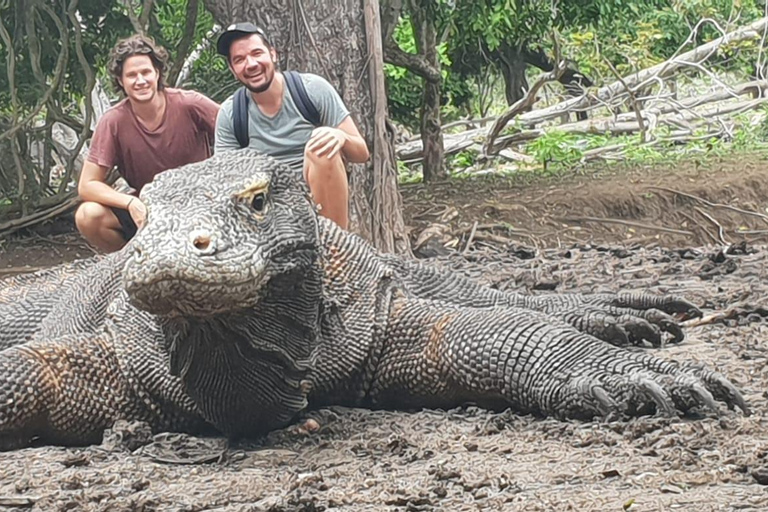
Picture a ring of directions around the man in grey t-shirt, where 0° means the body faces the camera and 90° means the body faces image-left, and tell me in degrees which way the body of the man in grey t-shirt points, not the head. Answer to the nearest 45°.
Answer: approximately 0°

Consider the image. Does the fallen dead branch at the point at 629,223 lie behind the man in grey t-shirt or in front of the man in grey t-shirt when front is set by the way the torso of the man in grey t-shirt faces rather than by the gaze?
behind

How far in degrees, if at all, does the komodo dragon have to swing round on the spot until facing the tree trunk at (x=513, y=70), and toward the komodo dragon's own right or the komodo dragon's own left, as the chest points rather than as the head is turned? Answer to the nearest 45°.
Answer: approximately 180°

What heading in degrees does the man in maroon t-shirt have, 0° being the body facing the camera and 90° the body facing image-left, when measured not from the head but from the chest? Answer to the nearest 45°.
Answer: approximately 0°

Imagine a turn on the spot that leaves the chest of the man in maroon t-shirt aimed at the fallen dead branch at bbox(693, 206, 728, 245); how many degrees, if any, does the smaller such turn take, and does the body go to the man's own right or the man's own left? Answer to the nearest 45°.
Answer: approximately 135° to the man's own left

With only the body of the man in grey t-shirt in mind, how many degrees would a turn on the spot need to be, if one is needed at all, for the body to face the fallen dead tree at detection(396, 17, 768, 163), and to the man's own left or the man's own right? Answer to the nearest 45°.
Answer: approximately 135° to the man's own left

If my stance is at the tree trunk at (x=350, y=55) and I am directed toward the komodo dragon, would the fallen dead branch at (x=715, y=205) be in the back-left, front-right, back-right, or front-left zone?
back-left

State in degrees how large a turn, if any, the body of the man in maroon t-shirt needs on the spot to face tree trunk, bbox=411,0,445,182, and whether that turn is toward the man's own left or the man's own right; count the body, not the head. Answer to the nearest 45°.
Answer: approximately 135° to the man's own left

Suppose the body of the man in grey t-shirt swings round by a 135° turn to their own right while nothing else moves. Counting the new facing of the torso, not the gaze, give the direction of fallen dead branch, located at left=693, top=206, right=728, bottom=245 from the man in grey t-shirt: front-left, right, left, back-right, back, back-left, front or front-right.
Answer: right

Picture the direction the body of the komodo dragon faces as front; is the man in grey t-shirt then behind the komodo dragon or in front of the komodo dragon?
behind

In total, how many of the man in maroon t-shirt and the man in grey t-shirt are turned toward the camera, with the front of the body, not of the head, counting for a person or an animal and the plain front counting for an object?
2

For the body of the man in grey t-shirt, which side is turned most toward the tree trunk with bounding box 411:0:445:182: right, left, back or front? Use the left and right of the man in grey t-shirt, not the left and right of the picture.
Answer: back
